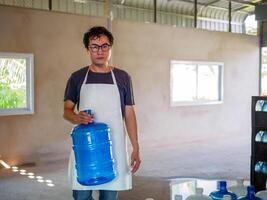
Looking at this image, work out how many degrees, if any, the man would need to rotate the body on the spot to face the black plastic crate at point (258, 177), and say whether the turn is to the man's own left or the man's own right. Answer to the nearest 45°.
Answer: approximately 135° to the man's own left

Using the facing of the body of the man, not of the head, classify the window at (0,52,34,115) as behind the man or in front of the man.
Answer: behind

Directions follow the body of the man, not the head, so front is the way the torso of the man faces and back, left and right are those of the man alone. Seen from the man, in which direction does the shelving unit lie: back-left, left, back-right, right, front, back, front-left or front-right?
back-left

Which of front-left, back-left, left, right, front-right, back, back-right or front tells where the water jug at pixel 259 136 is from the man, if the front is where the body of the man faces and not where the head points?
back-left

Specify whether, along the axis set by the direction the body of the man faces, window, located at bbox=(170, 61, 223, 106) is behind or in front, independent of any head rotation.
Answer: behind

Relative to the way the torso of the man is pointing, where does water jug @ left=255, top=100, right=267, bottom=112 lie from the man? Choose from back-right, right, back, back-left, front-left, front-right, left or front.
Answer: back-left

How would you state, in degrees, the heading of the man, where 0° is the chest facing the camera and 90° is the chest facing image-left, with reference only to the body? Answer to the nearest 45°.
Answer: approximately 0°

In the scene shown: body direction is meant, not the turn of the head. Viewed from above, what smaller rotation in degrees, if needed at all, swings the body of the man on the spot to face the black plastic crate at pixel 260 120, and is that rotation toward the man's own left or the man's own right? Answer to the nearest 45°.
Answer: approximately 135° to the man's own left
